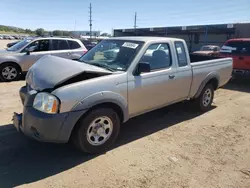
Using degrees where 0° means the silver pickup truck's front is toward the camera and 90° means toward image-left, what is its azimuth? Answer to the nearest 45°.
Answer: approximately 45°

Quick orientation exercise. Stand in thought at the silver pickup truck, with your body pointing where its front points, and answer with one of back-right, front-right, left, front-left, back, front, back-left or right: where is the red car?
back
